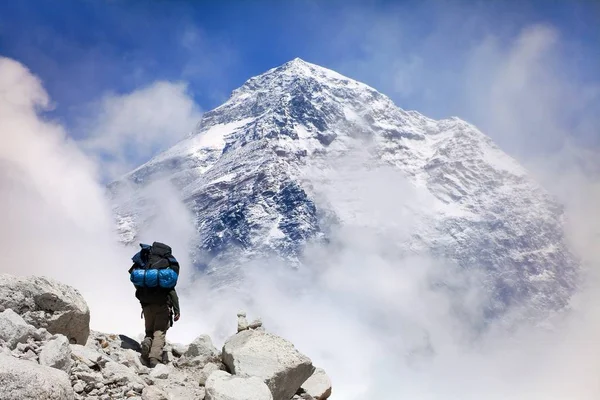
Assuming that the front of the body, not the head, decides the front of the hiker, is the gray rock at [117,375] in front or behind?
behind

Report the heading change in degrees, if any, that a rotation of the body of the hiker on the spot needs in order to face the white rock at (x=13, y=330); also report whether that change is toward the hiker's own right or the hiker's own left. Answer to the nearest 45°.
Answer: approximately 135° to the hiker's own left

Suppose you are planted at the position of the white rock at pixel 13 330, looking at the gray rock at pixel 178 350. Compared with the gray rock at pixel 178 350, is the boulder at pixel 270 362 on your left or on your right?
right

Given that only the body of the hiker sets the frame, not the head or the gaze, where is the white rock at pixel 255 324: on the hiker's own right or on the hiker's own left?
on the hiker's own right

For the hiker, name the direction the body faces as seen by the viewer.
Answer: away from the camera

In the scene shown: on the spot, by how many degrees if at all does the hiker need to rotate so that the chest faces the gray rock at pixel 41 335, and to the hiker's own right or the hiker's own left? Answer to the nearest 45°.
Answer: approximately 135° to the hiker's own left

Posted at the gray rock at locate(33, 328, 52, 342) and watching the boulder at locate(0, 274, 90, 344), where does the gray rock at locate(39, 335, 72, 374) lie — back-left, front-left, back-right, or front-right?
back-right
